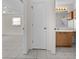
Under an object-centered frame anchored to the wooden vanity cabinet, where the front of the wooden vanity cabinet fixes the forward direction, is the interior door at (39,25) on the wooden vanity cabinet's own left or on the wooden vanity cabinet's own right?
on the wooden vanity cabinet's own right
